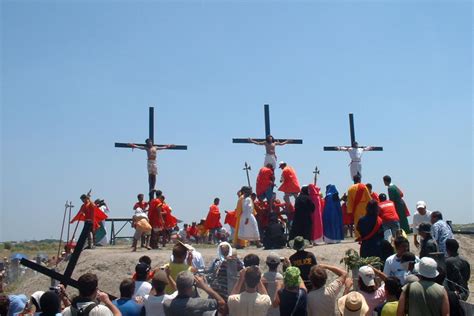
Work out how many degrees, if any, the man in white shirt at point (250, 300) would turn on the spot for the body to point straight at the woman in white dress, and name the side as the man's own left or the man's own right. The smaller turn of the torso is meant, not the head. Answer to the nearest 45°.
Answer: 0° — they already face them

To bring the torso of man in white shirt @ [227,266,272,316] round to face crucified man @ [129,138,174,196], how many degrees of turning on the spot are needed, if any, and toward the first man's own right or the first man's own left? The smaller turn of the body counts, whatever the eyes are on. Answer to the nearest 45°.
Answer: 0° — they already face them

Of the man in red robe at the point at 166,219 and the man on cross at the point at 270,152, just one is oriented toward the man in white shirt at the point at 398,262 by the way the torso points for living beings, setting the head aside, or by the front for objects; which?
the man on cross

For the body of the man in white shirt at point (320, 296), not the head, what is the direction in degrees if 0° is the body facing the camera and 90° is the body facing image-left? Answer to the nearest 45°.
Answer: approximately 180°

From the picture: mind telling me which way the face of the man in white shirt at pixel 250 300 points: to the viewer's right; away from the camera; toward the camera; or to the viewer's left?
away from the camera

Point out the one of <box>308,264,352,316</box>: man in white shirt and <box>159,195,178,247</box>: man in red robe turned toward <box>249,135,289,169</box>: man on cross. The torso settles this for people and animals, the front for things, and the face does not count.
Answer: the man in white shirt

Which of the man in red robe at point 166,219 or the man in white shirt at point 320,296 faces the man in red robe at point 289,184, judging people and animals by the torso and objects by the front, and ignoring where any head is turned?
the man in white shirt

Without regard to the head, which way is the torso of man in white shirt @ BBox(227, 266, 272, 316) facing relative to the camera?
away from the camera

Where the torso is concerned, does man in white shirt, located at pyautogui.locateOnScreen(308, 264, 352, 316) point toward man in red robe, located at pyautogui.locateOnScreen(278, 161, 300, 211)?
yes

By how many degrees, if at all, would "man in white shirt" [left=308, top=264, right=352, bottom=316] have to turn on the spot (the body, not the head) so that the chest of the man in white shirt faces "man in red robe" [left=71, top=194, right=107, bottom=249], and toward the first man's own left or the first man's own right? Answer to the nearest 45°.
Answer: approximately 45° to the first man's own left

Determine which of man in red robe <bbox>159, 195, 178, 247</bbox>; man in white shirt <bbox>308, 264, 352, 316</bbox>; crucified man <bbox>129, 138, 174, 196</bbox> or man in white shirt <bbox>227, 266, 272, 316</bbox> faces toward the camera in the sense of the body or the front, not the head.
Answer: the crucified man
